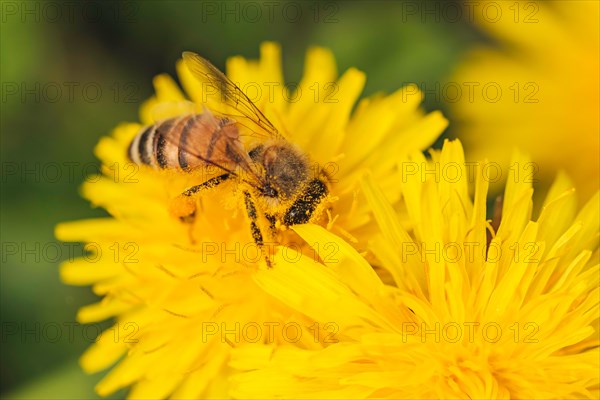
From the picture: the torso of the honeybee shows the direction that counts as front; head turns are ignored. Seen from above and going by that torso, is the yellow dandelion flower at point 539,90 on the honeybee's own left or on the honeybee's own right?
on the honeybee's own left

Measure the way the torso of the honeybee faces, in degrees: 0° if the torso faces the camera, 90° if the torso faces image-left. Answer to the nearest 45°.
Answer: approximately 315°
